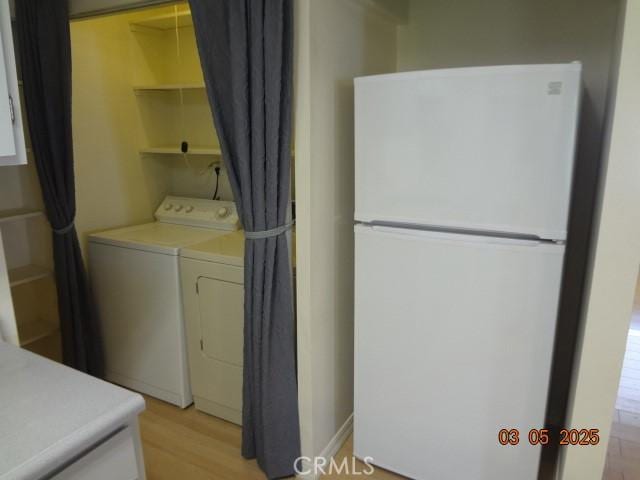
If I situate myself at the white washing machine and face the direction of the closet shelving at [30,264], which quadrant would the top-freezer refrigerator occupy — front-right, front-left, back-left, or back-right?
back-left

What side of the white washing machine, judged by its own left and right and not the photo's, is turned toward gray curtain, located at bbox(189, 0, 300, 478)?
left

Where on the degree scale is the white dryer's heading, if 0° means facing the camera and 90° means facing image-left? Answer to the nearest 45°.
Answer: approximately 45°

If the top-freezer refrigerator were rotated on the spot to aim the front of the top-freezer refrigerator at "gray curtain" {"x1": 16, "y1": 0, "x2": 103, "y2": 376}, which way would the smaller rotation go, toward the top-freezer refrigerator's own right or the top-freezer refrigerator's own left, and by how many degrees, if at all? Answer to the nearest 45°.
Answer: approximately 90° to the top-freezer refrigerator's own right

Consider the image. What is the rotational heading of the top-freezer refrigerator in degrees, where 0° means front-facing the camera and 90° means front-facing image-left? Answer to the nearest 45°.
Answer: approximately 0°

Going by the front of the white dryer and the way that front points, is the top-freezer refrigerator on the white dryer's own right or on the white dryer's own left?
on the white dryer's own left

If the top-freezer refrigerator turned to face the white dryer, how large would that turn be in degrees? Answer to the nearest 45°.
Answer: approximately 90° to its right

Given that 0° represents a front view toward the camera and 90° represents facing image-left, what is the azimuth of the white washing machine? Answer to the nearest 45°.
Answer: approximately 45°

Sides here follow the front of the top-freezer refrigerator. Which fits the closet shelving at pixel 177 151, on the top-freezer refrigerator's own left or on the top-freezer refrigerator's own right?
on the top-freezer refrigerator's own right
